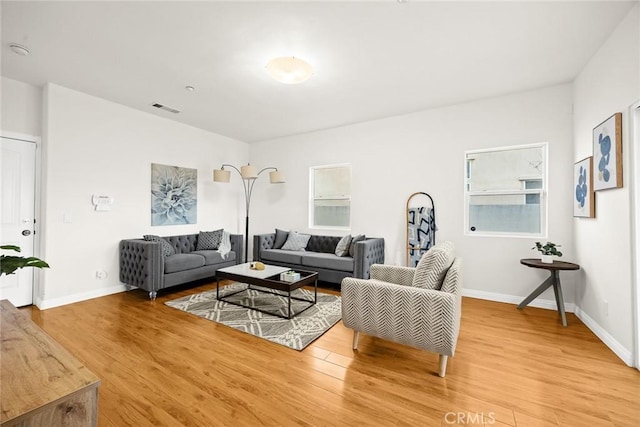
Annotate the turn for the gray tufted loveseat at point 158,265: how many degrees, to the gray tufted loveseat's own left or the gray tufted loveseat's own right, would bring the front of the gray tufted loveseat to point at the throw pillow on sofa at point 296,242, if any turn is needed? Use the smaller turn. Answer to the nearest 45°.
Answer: approximately 45° to the gray tufted loveseat's own left

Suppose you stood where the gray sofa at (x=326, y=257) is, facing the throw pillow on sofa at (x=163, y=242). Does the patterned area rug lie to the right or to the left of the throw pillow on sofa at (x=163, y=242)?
left

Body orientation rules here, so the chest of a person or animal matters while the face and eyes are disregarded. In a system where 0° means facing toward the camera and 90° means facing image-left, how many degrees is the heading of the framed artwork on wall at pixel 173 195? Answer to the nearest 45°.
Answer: approximately 315°

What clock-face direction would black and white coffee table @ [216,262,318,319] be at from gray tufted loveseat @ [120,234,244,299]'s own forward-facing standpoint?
The black and white coffee table is roughly at 12 o'clock from the gray tufted loveseat.

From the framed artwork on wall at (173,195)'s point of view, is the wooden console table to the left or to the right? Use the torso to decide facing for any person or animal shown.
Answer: on its right

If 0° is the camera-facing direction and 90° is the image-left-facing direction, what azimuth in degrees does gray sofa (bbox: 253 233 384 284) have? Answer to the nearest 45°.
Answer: approximately 45°

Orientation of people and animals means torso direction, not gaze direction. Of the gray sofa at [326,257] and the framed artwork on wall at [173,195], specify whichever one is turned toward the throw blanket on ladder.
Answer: the framed artwork on wall

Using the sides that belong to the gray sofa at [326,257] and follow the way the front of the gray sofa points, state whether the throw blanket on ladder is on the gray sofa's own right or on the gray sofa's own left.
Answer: on the gray sofa's own left

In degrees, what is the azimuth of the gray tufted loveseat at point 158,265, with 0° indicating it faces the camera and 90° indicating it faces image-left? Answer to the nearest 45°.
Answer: approximately 315°

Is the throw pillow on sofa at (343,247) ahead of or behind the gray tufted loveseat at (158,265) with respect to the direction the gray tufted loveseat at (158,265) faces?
ahead

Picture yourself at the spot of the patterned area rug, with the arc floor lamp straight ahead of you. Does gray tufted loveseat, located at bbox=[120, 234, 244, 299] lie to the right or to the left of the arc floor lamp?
left

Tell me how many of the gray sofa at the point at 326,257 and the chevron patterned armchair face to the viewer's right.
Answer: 0
